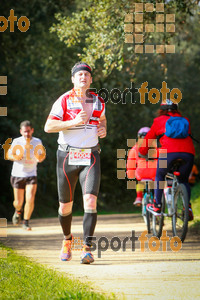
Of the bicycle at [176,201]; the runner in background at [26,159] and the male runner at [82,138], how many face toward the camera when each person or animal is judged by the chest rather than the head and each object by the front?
2

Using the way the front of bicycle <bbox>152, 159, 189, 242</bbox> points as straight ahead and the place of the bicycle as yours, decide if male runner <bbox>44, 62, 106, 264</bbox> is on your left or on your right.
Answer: on your left

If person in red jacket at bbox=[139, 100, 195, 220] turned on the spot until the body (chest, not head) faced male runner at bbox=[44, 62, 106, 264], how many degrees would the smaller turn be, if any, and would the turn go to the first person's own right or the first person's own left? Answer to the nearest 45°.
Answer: approximately 90° to the first person's own left

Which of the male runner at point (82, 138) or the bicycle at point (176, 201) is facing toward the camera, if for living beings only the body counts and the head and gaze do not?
the male runner

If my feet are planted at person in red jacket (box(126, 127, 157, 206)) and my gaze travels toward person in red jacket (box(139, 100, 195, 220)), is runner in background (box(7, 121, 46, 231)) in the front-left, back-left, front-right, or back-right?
back-right

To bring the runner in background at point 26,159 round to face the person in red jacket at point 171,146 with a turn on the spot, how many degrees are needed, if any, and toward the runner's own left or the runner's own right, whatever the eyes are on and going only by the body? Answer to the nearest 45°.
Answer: approximately 45° to the runner's own left

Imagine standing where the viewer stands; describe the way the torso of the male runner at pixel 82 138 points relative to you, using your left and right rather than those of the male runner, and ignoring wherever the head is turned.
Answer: facing the viewer

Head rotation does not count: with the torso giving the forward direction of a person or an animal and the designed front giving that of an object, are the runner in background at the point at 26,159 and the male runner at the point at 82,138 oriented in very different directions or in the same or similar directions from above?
same or similar directions

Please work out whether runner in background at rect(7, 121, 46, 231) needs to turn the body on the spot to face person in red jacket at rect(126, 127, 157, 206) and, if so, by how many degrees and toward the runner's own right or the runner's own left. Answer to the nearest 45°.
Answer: approximately 45° to the runner's own left

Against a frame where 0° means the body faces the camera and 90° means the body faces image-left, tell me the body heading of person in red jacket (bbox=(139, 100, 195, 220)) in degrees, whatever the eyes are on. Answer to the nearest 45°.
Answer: approximately 135°

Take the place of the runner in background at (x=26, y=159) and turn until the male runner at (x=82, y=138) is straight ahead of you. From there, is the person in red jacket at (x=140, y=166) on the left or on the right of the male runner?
left

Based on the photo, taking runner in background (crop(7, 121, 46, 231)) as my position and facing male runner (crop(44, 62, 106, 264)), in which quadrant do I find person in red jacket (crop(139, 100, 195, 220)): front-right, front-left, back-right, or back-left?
front-left

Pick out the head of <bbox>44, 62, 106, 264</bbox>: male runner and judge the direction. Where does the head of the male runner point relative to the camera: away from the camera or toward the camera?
toward the camera

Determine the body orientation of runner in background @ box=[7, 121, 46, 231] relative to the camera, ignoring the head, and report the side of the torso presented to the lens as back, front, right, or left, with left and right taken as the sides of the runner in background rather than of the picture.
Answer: front

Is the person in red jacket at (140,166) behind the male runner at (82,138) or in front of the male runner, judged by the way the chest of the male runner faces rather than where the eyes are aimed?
behind

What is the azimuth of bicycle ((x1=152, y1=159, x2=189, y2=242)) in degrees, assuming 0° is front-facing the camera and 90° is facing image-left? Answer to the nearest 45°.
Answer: approximately 135°
